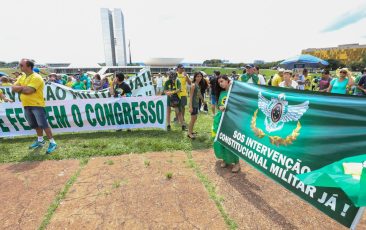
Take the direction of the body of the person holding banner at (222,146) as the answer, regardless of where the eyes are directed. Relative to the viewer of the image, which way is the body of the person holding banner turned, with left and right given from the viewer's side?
facing the viewer and to the left of the viewer

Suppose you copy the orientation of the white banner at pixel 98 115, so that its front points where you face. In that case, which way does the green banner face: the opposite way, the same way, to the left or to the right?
to the right

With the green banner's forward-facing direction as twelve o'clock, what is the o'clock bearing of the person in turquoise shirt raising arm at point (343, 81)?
The person in turquoise shirt raising arm is roughly at 5 o'clock from the green banner.

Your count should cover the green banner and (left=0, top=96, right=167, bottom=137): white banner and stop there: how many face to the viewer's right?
0

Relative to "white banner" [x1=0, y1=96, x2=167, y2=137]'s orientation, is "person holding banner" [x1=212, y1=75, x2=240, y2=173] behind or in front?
in front

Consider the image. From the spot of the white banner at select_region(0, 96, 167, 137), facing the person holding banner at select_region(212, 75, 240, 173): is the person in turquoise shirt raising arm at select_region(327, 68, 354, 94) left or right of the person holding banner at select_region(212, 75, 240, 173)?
left

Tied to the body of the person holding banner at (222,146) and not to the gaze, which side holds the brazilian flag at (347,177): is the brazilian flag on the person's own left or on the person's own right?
on the person's own left

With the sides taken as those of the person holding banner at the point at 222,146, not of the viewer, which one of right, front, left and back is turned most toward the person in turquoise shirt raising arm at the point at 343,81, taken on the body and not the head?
back

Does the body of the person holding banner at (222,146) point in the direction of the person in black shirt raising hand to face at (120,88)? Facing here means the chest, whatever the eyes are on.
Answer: no

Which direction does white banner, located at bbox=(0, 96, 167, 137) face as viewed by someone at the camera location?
facing the viewer

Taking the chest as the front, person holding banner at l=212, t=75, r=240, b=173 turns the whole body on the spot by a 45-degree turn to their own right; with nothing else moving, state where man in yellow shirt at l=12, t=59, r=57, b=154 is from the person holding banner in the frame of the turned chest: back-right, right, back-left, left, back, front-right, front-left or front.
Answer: front

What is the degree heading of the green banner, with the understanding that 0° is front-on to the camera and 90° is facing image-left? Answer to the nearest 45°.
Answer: approximately 45°

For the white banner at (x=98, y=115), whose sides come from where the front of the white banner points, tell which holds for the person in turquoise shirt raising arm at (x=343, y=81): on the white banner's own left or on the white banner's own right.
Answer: on the white banner's own left
